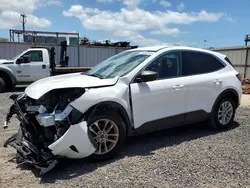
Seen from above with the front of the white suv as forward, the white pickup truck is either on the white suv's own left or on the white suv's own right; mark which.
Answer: on the white suv's own right

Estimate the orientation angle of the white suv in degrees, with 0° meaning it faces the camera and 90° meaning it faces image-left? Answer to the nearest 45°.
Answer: approximately 45°
